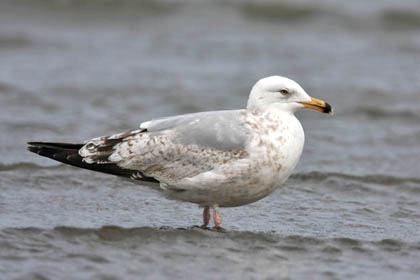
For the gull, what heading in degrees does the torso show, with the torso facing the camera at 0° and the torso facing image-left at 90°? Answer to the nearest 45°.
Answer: approximately 270°
